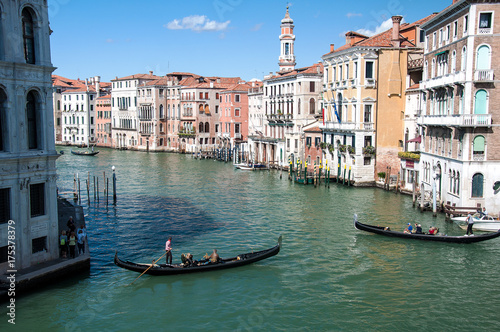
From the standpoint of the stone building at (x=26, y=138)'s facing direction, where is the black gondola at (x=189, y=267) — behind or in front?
in front

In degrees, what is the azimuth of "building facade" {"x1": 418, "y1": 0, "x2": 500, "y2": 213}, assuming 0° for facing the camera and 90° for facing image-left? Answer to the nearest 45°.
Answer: approximately 45°

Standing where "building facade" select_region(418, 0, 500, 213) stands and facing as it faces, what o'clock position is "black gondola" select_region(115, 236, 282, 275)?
The black gondola is roughly at 12 o'clock from the building facade.

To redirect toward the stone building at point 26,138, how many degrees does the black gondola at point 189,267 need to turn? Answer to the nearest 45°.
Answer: approximately 180°

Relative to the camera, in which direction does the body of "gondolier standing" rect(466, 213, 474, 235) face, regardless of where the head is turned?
to the viewer's left

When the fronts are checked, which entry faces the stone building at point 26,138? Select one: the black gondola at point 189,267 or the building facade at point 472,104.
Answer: the building facade

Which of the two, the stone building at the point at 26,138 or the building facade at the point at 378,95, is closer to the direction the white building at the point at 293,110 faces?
the stone building

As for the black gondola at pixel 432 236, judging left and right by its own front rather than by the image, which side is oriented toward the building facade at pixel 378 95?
right

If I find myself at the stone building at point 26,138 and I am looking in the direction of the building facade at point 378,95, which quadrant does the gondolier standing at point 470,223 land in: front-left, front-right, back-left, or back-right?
front-right

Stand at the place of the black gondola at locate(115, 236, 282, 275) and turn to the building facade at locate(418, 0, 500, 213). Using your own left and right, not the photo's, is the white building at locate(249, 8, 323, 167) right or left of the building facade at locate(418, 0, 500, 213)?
left

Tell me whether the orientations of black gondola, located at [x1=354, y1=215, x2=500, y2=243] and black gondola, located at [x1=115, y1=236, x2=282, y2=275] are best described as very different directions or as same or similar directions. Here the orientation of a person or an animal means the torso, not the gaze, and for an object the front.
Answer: very different directions

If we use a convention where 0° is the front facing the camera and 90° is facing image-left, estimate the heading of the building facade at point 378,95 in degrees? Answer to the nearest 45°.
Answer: approximately 45°

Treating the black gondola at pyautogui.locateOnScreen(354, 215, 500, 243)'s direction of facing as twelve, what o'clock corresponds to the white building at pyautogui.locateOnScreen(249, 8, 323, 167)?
The white building is roughly at 2 o'clock from the black gondola.

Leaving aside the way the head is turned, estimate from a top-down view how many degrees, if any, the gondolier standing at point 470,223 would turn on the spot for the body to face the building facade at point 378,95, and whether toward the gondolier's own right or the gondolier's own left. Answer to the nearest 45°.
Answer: approximately 45° to the gondolier's own right

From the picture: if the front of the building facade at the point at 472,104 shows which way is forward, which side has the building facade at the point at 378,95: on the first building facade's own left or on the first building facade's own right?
on the first building facade's own right

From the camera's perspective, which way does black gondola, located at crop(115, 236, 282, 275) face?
to the viewer's right
